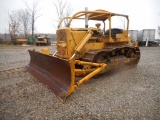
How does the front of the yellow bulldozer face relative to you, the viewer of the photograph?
facing the viewer and to the left of the viewer
